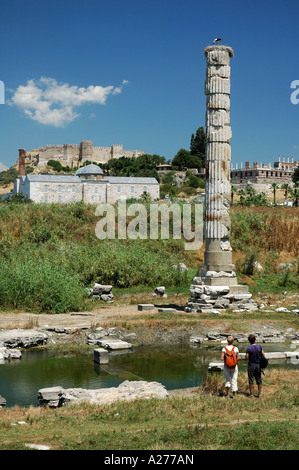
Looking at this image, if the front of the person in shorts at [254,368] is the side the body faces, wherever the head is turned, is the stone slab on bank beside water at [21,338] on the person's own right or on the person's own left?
on the person's own left

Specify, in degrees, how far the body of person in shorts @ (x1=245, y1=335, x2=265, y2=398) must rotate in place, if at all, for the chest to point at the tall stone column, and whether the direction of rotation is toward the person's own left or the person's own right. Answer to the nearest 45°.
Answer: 0° — they already face it

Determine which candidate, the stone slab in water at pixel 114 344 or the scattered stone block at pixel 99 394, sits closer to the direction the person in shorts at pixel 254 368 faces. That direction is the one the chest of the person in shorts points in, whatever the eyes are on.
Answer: the stone slab in water

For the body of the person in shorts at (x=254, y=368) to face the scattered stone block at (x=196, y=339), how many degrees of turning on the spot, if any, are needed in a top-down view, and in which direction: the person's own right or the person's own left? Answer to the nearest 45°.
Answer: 0° — they already face it

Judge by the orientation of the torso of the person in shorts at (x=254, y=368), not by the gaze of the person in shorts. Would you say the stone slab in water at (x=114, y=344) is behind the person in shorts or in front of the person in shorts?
in front

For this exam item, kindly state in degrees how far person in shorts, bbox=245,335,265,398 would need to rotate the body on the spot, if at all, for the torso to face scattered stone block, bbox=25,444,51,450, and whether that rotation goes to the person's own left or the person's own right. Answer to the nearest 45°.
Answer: approximately 135° to the person's own left

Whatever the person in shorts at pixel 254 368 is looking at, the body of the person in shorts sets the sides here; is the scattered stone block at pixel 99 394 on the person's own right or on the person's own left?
on the person's own left

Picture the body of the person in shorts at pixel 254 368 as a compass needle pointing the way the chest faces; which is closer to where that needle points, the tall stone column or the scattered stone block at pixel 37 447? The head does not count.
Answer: the tall stone column

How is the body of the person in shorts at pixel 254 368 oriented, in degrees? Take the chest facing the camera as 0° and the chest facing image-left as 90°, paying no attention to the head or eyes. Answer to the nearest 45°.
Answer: approximately 180°

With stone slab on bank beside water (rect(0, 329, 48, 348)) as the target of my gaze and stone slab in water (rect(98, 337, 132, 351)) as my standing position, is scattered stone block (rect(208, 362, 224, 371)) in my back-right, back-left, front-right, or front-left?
back-left

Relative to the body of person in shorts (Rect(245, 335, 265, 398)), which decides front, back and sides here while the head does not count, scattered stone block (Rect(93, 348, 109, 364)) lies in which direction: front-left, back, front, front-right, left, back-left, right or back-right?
front-left

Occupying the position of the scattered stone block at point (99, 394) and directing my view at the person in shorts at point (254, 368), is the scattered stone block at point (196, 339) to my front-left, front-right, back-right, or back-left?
front-left
